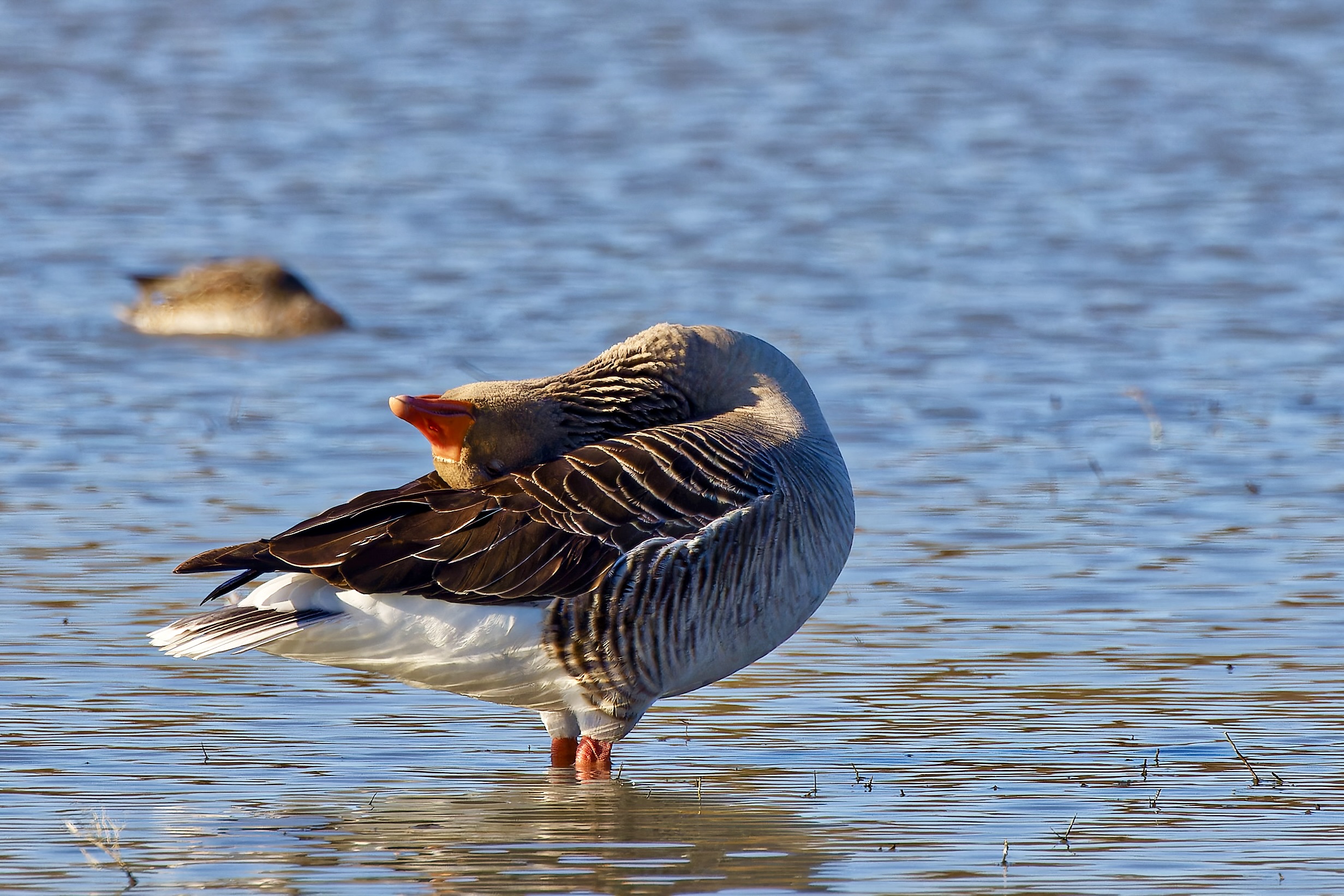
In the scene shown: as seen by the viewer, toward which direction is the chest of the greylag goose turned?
to the viewer's right

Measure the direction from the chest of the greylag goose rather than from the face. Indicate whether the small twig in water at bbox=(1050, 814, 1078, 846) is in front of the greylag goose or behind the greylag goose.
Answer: in front

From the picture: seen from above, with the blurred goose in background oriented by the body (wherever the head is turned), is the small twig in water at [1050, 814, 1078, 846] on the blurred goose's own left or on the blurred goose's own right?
on the blurred goose's own right

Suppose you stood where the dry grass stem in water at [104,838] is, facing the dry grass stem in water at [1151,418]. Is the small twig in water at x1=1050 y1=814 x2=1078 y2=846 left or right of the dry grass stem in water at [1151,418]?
right

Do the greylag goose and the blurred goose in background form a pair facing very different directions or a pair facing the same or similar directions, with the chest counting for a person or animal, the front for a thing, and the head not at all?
same or similar directions

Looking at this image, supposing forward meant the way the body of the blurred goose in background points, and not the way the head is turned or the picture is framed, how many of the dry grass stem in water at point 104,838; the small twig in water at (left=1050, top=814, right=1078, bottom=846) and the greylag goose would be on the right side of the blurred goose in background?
3

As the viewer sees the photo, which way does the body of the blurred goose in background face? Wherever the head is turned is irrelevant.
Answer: to the viewer's right

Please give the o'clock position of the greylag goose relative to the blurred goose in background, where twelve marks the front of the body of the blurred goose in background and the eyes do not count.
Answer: The greylag goose is roughly at 3 o'clock from the blurred goose in background.

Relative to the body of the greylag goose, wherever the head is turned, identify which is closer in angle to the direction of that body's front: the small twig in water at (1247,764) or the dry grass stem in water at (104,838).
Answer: the small twig in water

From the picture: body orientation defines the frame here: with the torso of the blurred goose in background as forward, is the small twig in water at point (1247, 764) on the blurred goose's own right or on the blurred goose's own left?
on the blurred goose's own right

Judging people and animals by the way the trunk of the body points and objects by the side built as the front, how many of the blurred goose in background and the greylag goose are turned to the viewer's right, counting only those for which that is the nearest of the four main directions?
2

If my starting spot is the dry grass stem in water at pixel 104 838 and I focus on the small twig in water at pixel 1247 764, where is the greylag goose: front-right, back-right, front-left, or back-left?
front-left

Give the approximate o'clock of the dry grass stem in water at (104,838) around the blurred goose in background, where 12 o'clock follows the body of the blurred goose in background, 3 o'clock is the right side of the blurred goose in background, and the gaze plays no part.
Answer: The dry grass stem in water is roughly at 3 o'clock from the blurred goose in background.

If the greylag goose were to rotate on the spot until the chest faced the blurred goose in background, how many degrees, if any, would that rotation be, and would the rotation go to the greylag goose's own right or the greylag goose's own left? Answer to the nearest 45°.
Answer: approximately 90° to the greylag goose's own left

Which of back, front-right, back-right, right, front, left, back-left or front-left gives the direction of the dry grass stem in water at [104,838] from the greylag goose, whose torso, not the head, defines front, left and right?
back-right
